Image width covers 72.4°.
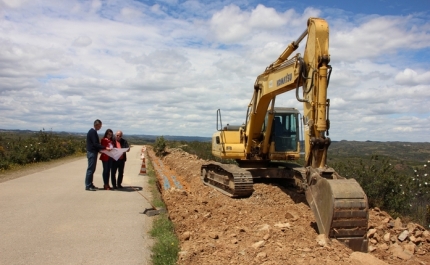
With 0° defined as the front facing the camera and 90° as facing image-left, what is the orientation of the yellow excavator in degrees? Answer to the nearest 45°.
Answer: approximately 315°

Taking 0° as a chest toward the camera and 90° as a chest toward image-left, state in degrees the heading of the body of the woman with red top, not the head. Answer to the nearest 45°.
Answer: approximately 315°

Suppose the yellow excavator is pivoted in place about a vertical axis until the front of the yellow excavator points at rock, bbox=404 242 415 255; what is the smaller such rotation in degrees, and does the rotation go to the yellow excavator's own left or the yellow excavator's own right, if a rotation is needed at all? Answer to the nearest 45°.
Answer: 0° — it already faces it

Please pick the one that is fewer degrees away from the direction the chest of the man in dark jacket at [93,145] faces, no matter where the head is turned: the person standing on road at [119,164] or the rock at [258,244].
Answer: the person standing on road

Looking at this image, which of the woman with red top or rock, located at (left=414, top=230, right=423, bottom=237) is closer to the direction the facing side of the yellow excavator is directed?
the rock

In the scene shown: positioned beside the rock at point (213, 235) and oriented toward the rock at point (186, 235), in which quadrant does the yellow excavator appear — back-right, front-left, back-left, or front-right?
back-right

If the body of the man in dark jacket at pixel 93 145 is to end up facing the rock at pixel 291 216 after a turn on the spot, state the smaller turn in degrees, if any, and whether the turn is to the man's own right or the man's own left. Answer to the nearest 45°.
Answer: approximately 45° to the man's own right

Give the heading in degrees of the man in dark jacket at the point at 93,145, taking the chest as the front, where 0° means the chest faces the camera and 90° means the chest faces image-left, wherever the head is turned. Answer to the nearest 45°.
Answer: approximately 270°
